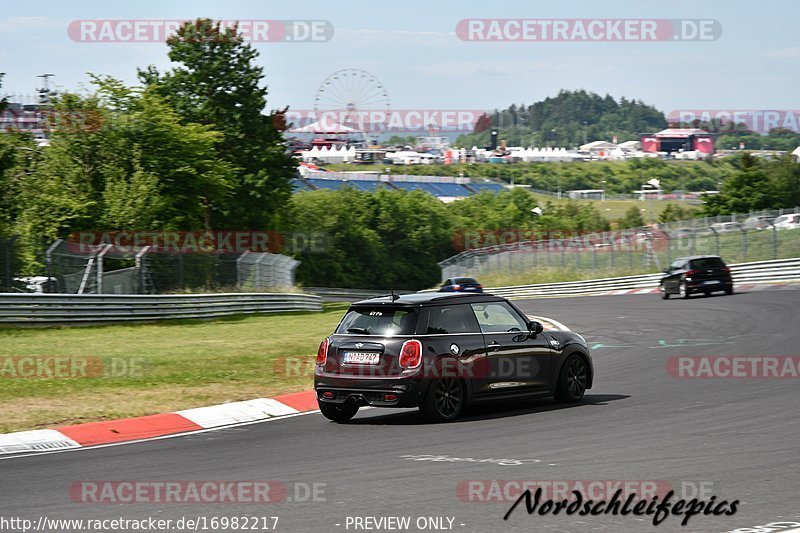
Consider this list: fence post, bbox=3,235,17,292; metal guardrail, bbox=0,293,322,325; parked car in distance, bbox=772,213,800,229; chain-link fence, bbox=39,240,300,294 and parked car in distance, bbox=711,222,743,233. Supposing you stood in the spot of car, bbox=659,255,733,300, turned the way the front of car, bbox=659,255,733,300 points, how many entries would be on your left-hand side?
3

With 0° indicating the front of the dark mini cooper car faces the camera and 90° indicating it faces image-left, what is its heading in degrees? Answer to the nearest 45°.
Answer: approximately 225°

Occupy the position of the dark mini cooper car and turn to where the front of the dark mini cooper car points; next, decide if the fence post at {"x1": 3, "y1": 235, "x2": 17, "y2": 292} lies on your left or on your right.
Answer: on your left

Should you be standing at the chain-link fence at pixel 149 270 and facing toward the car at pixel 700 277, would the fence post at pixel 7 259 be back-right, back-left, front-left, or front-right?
back-right

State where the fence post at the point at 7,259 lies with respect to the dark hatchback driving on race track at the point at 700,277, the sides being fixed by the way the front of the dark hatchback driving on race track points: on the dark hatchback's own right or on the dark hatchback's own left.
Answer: on the dark hatchback's own left

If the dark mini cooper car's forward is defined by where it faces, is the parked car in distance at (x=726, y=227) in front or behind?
in front

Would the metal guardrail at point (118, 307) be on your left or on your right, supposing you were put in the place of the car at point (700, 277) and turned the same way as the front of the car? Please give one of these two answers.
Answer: on your left

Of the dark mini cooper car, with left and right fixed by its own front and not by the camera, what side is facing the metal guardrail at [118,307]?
left

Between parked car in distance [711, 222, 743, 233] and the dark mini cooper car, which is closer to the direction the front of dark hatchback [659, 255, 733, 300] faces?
the parked car in distance

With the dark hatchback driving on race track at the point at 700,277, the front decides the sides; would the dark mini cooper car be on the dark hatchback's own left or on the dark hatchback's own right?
on the dark hatchback's own left

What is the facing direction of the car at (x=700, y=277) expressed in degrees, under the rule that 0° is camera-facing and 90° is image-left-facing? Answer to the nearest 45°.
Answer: approximately 135°

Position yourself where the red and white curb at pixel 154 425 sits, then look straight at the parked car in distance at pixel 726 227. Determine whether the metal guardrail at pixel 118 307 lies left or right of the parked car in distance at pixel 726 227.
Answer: left

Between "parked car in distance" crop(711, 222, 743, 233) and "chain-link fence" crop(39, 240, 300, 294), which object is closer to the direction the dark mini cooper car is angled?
the parked car in distance

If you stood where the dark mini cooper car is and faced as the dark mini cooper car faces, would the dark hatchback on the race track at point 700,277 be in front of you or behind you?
in front

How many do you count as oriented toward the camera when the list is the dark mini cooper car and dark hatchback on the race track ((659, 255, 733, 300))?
0
